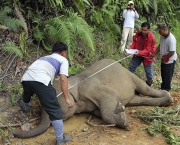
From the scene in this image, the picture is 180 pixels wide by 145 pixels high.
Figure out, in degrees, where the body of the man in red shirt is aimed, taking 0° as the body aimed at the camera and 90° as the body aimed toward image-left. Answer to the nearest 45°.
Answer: approximately 45°

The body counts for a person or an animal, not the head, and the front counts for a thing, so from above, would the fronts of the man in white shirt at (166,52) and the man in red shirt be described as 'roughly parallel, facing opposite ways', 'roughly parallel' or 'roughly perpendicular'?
roughly parallel

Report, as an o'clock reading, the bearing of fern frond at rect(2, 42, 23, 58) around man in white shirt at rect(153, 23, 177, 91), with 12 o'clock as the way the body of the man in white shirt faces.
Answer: The fern frond is roughly at 1 o'clock from the man in white shirt.

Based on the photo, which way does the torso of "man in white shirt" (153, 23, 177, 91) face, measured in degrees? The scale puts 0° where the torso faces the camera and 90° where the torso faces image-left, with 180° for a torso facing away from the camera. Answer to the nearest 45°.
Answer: approximately 45°

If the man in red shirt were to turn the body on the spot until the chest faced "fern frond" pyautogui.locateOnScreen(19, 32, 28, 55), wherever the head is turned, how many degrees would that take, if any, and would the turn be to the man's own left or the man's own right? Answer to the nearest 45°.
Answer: approximately 45° to the man's own right

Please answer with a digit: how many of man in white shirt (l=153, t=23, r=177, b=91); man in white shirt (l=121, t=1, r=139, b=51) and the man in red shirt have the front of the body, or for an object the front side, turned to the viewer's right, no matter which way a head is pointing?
0

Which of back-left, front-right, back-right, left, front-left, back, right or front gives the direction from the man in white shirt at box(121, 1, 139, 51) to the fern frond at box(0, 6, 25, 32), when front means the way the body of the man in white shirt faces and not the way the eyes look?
front-right

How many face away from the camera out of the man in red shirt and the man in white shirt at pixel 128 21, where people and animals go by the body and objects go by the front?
0

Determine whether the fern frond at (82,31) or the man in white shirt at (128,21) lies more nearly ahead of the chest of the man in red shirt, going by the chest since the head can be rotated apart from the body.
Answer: the fern frond

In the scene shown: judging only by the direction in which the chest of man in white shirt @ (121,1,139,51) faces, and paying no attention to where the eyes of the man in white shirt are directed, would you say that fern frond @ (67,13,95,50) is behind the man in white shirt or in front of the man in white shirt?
in front

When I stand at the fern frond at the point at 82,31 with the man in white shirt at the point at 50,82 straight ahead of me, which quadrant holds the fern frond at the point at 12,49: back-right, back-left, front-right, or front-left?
front-right

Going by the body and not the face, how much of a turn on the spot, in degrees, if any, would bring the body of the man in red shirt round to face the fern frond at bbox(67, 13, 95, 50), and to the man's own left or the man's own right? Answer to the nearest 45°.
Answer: approximately 45° to the man's own right

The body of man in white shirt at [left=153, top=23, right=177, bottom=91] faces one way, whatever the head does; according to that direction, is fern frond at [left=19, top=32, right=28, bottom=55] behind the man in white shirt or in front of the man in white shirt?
in front

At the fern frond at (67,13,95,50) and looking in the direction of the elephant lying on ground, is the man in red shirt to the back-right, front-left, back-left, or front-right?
front-left

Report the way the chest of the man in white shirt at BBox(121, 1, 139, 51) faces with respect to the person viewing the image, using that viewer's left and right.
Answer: facing the viewer
